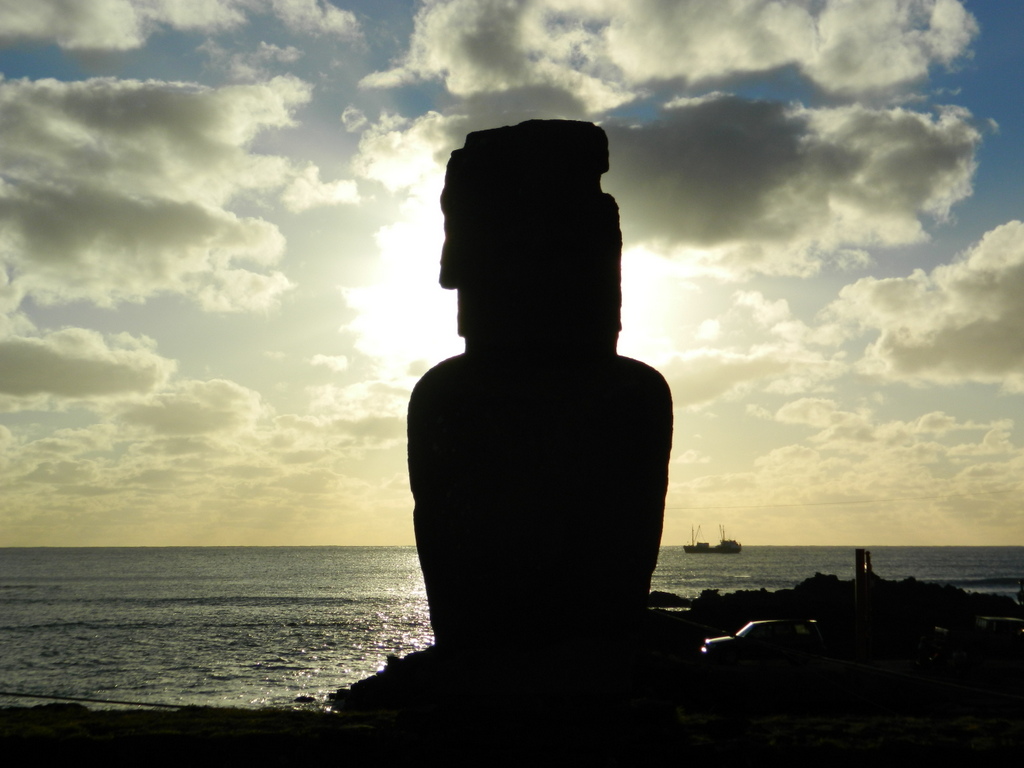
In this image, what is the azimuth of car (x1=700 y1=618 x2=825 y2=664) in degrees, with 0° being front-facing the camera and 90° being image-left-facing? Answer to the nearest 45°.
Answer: approximately 90°

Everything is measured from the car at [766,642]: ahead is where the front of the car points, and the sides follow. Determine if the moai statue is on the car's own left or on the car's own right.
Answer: on the car's own left
